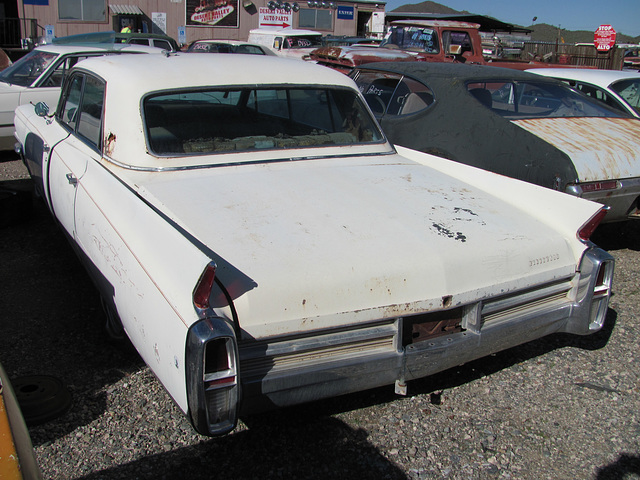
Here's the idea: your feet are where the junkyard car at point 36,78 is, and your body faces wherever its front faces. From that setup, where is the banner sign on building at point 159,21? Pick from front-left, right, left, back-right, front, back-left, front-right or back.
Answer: back-right

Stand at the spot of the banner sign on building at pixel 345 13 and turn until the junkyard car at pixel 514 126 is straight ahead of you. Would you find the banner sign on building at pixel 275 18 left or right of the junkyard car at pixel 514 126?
right

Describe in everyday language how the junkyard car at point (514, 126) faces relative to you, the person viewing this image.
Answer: facing away from the viewer and to the left of the viewer

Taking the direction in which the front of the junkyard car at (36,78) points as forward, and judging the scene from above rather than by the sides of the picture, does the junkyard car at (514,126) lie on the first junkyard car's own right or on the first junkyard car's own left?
on the first junkyard car's own left

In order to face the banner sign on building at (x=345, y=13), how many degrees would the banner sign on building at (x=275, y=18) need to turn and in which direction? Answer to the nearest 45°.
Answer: approximately 135° to its left

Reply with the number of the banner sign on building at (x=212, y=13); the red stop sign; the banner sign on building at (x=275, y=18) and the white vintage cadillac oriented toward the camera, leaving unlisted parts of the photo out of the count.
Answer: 3

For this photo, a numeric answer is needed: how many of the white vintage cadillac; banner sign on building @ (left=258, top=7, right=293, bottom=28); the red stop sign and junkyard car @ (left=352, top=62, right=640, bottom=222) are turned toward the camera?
2

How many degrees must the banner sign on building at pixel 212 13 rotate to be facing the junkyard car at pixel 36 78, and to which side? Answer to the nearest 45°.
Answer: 0° — it already faces it
